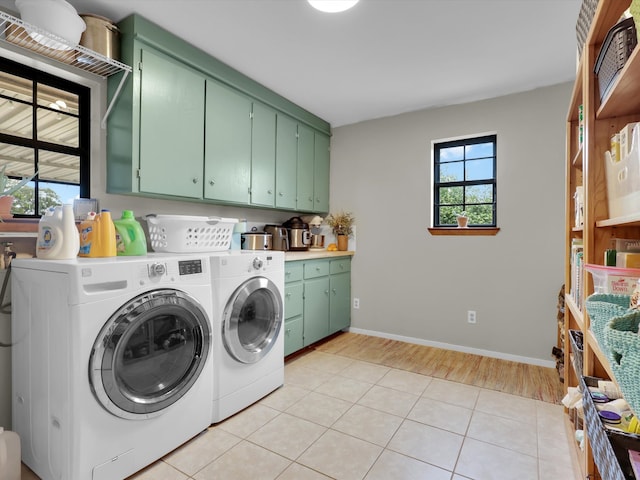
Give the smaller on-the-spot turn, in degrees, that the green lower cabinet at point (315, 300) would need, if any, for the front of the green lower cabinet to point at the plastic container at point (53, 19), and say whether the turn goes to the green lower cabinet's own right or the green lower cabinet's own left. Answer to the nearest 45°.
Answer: approximately 90° to the green lower cabinet's own right

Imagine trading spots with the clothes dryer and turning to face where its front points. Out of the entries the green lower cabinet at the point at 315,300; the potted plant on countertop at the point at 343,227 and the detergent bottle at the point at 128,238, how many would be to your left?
2

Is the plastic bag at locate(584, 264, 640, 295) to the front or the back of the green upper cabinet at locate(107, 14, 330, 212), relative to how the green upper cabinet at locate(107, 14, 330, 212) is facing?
to the front

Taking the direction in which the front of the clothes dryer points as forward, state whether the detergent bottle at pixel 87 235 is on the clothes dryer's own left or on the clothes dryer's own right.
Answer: on the clothes dryer's own right

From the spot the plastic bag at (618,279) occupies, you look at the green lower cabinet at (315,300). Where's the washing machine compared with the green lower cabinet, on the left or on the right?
left

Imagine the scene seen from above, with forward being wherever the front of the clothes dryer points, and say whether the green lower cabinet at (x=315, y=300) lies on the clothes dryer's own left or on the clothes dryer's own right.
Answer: on the clothes dryer's own left
